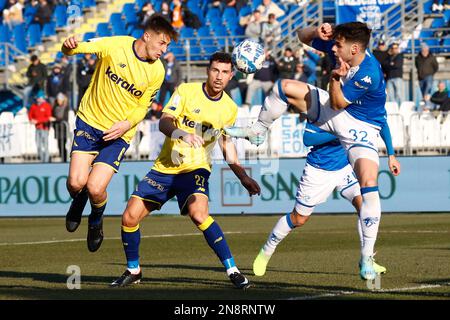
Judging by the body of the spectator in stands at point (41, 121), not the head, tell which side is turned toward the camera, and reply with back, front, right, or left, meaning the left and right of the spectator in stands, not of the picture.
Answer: front

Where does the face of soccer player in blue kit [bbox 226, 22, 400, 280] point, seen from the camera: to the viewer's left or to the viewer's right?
to the viewer's left

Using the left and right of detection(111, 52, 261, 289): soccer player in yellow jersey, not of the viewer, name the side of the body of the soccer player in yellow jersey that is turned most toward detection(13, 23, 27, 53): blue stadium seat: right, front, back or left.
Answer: back

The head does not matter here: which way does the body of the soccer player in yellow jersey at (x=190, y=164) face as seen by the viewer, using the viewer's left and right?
facing the viewer

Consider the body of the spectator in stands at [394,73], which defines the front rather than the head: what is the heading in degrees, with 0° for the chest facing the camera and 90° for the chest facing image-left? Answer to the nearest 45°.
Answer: approximately 0°

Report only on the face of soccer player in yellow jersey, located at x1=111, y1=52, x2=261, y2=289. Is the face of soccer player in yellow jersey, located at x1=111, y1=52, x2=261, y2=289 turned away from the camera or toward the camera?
toward the camera

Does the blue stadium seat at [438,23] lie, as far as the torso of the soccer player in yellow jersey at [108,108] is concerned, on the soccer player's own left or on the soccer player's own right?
on the soccer player's own left

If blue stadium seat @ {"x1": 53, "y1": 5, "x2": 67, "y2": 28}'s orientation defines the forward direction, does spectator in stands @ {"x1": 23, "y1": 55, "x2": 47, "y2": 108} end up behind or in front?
in front

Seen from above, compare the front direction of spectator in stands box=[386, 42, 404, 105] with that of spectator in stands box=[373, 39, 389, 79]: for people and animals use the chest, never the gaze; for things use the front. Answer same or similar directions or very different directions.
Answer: same or similar directions
